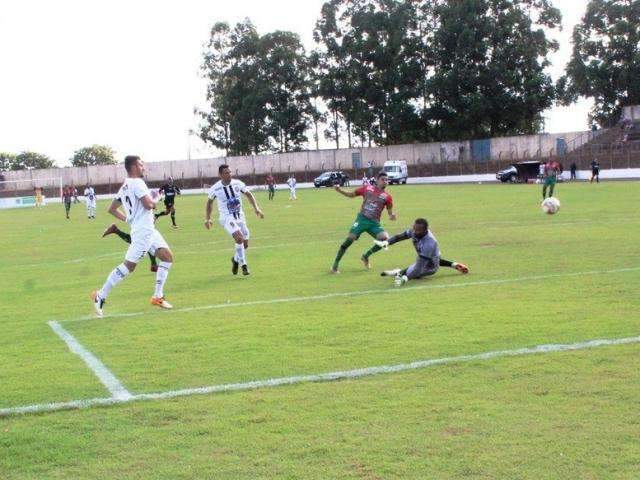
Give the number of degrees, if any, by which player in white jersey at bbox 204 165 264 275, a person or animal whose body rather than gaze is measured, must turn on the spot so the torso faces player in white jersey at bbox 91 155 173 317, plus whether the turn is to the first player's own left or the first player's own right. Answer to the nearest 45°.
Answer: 0° — they already face them

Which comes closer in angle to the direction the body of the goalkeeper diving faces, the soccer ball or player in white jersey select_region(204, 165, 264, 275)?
the player in white jersey

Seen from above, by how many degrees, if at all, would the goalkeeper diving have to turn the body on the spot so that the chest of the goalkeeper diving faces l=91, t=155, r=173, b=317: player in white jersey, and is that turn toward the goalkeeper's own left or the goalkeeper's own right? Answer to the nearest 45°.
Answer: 0° — they already face them

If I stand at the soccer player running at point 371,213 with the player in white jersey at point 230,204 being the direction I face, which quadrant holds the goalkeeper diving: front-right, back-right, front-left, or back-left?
back-left

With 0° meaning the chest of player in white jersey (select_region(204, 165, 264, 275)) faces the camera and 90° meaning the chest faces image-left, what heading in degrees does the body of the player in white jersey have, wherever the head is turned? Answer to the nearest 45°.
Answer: approximately 0°

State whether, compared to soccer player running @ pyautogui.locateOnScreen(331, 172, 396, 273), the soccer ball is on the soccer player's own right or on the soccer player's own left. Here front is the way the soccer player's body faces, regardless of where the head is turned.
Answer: on the soccer player's own left

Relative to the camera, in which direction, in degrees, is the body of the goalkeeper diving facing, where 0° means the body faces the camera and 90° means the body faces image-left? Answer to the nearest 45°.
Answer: approximately 45°

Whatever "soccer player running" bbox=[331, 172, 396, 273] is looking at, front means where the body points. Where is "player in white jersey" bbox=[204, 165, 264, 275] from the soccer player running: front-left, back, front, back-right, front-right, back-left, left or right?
back-right

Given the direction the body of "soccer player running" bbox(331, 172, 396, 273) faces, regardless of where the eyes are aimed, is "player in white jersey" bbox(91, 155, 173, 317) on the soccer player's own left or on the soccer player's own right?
on the soccer player's own right

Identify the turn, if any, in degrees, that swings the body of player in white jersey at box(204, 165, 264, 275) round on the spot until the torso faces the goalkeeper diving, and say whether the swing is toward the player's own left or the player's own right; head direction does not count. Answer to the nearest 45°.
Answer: approximately 45° to the player's own left
